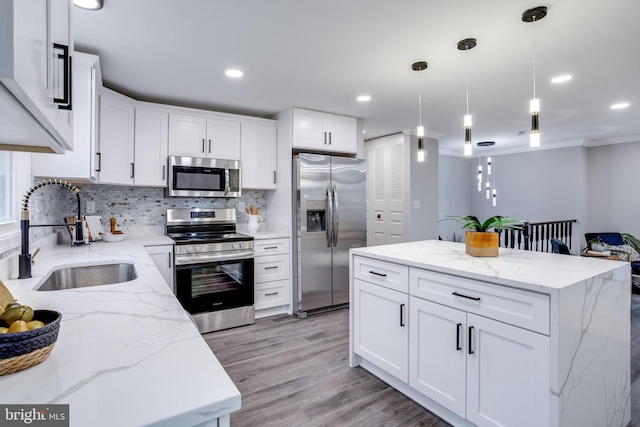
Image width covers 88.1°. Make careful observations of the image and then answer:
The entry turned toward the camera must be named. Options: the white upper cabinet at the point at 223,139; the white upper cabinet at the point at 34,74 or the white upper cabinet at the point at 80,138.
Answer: the white upper cabinet at the point at 223,139

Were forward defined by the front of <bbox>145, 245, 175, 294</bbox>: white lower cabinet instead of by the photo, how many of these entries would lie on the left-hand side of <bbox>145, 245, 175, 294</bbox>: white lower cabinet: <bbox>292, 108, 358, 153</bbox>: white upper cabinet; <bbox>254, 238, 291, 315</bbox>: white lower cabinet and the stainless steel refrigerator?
3

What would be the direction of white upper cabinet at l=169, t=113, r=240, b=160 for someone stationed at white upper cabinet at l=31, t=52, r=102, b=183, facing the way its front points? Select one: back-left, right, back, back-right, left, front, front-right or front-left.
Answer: front-left

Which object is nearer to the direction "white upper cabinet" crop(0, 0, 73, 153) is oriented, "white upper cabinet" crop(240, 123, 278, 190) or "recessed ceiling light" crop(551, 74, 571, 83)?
the recessed ceiling light

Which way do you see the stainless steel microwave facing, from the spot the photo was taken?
facing the viewer

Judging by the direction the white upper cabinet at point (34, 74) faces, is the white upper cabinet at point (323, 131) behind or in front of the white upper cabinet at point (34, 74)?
in front

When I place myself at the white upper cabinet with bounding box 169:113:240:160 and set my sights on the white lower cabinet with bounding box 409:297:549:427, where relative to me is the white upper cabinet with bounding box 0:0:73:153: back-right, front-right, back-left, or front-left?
front-right

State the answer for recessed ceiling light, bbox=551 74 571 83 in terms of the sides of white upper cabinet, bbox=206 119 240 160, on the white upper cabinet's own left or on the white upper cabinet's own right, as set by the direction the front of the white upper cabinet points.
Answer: on the white upper cabinet's own left

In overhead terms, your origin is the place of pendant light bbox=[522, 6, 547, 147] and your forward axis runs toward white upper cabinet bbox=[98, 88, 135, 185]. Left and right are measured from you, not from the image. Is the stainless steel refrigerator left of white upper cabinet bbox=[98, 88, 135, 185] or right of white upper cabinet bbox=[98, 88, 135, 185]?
right

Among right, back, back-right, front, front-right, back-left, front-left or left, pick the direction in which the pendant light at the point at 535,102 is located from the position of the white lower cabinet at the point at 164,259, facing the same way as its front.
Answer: front-left

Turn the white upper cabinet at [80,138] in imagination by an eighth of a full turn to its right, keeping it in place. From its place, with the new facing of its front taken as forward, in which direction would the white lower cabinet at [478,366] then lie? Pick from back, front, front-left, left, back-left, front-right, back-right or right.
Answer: front

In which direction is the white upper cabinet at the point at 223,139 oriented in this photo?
toward the camera

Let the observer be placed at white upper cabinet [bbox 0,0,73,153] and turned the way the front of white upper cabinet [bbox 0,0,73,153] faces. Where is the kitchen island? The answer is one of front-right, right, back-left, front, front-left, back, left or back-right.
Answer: front

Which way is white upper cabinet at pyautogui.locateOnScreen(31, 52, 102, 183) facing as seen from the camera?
to the viewer's right

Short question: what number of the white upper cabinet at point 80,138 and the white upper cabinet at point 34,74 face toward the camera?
0

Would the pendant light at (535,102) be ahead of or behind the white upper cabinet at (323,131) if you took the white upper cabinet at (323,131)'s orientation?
ahead

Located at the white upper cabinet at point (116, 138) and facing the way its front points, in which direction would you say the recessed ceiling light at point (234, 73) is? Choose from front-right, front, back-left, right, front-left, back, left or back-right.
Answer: front
